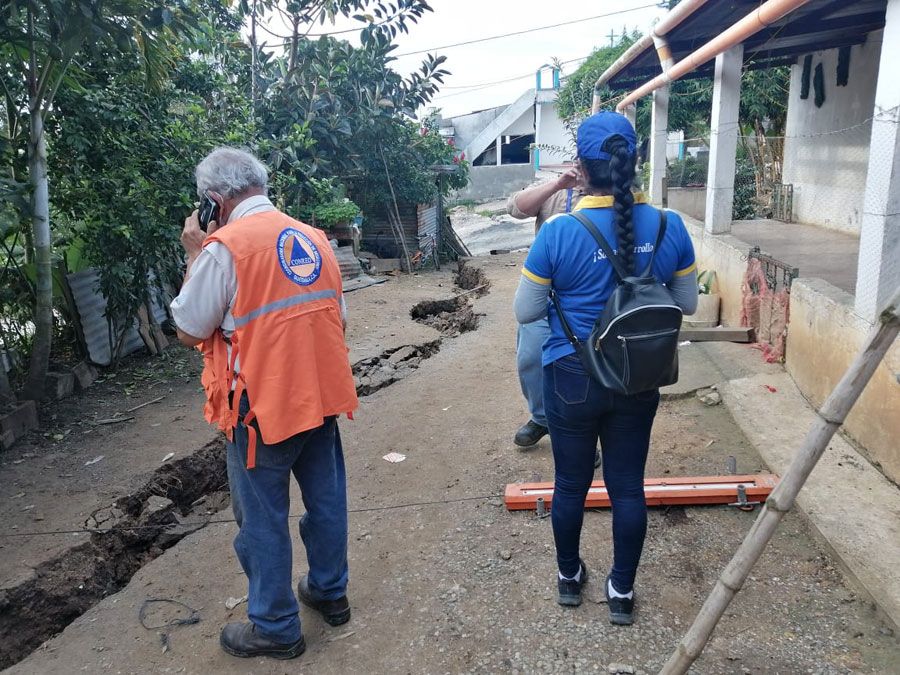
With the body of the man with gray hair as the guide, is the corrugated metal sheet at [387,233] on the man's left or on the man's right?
on the man's right

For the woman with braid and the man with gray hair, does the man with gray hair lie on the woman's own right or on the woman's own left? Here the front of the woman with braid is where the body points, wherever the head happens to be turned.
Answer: on the woman's own left

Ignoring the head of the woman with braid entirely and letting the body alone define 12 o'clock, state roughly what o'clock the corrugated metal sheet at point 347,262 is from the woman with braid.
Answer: The corrugated metal sheet is roughly at 11 o'clock from the woman with braid.

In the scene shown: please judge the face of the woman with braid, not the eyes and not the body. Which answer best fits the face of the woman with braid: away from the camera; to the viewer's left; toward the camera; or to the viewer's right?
away from the camera

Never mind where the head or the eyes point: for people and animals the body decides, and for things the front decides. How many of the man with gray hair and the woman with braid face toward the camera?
0

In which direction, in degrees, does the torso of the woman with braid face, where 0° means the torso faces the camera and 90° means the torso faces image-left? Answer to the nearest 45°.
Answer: approximately 180°

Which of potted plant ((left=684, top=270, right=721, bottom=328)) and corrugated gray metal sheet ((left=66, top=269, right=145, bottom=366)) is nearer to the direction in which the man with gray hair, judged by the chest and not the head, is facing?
the corrugated gray metal sheet

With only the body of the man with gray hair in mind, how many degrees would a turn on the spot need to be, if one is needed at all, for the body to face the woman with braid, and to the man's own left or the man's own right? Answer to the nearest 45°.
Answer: approximately 135° to the man's own right

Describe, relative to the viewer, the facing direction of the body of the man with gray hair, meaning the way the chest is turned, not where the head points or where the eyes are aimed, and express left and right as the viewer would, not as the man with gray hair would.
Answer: facing away from the viewer and to the left of the viewer

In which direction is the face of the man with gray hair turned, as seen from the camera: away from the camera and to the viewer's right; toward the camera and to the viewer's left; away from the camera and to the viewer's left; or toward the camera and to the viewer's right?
away from the camera and to the viewer's left

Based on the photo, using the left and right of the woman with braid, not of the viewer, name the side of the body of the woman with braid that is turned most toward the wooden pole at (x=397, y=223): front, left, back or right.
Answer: front

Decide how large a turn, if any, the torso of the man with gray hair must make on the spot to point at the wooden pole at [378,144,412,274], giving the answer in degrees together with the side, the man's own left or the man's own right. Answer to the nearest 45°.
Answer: approximately 45° to the man's own right

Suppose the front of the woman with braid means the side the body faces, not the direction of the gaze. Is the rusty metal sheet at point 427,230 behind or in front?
in front

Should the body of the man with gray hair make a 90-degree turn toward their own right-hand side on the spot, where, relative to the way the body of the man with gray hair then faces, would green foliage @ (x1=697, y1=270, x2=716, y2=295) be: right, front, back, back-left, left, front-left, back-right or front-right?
front
